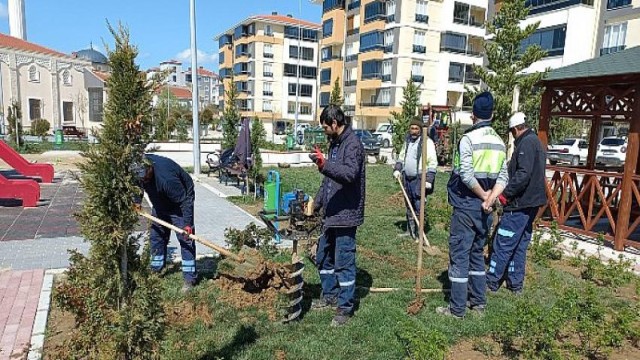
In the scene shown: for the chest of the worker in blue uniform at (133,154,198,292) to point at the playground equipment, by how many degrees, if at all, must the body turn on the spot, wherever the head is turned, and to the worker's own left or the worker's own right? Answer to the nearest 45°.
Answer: approximately 90° to the worker's own right

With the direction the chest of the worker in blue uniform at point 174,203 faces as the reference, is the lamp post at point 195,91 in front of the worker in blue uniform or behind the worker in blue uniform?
behind

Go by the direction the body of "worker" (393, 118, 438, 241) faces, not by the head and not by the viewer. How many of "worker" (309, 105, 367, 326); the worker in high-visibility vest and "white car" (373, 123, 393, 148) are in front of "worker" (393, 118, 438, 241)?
2

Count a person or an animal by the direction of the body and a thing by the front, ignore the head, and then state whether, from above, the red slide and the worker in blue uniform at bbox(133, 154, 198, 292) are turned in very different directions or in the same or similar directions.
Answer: very different directions

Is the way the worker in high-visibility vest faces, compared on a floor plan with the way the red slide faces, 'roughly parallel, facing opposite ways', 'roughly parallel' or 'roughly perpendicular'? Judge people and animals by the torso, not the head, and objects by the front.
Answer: roughly perpendicular

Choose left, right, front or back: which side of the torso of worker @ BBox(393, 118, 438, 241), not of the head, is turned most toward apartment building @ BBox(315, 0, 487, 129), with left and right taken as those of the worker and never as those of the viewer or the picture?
back

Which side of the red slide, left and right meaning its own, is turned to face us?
right

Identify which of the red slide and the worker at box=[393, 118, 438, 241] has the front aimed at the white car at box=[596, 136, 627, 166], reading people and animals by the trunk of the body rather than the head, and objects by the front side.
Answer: the red slide

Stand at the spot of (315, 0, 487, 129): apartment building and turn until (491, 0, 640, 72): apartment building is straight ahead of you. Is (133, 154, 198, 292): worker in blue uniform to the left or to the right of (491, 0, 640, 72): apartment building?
right

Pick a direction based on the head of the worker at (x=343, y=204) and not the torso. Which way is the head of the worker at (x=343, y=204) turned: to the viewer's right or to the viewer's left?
to the viewer's left

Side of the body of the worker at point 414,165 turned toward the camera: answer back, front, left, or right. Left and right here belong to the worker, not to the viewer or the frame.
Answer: front
